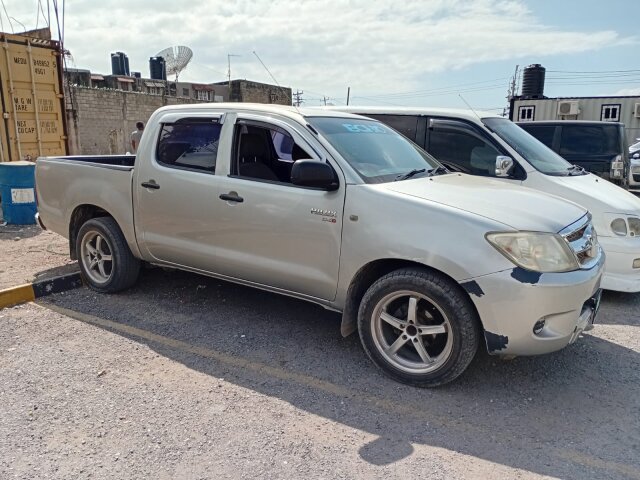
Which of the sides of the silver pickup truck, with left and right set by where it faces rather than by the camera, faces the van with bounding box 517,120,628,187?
left

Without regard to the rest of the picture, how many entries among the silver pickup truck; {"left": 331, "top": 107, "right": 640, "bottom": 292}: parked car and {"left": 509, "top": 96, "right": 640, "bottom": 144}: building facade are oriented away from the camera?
0

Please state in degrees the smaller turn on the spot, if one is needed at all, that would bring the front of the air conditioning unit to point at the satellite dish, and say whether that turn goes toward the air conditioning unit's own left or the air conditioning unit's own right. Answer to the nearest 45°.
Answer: approximately 90° to the air conditioning unit's own right

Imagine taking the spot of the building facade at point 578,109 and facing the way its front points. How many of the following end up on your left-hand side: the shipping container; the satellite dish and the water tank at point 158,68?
0

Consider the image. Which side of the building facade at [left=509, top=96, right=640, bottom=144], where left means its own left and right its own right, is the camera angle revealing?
front

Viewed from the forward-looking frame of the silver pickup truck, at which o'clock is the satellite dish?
The satellite dish is roughly at 7 o'clock from the silver pickup truck.

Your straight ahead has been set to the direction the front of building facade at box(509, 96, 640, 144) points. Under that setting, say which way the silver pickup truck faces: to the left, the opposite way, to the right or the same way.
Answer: to the left

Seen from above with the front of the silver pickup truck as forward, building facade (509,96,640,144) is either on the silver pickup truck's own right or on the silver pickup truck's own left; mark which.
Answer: on the silver pickup truck's own left

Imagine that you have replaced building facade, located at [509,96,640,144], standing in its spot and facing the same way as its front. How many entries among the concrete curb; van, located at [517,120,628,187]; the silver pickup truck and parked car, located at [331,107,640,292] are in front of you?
4

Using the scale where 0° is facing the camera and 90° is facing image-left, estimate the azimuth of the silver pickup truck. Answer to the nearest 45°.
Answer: approximately 315°

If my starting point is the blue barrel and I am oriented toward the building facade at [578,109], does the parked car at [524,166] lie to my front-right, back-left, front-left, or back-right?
front-right

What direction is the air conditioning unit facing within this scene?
toward the camera

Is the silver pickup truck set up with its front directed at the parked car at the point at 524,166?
no

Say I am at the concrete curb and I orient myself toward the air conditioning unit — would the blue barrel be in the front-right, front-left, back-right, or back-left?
front-left

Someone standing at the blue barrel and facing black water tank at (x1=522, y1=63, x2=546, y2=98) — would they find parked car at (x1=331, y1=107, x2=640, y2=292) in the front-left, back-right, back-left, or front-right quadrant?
front-right

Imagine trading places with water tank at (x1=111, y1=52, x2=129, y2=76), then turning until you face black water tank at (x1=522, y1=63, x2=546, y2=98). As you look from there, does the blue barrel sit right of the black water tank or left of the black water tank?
right

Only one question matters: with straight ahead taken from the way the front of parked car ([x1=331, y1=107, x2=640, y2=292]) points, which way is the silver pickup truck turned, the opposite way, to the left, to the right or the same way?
the same way

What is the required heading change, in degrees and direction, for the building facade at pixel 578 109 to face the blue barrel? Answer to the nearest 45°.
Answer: approximately 45° to its right
